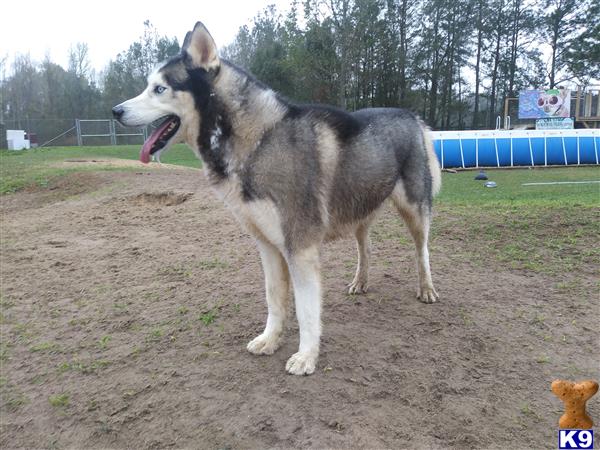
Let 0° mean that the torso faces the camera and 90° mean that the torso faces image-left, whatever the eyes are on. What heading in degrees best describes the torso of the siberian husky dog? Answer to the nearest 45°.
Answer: approximately 45°

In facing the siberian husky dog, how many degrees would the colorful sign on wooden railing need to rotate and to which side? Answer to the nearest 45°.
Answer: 0° — it already faces it

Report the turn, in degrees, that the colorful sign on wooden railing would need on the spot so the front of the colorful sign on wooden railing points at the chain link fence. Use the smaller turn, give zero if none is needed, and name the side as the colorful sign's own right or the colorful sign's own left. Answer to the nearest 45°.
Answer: approximately 90° to the colorful sign's own right

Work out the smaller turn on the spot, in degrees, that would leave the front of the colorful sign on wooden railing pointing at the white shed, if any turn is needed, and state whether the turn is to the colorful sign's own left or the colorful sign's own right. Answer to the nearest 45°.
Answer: approximately 90° to the colorful sign's own right

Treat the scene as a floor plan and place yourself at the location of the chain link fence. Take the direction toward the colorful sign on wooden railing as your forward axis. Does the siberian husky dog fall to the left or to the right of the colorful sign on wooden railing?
right

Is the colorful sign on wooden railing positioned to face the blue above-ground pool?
yes

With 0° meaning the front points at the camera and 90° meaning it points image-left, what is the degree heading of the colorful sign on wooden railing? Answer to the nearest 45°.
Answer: approximately 0°

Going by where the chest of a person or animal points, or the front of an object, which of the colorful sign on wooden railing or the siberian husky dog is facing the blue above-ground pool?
the colorful sign on wooden railing
